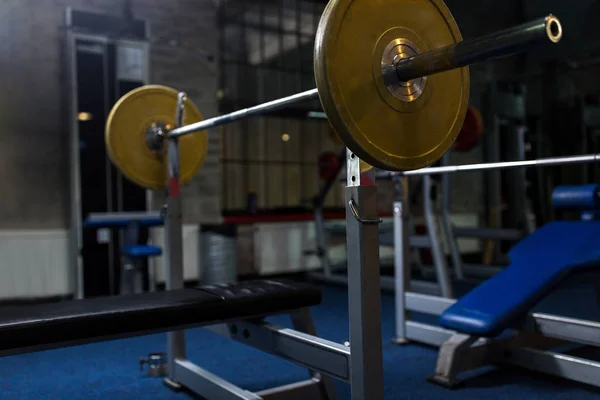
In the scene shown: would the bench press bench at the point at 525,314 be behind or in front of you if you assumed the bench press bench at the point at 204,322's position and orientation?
behind

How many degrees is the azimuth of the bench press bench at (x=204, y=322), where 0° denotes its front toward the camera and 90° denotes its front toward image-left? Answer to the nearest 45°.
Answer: approximately 45°

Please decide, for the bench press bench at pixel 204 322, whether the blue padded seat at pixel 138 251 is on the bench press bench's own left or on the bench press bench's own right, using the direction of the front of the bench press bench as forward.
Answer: on the bench press bench's own right

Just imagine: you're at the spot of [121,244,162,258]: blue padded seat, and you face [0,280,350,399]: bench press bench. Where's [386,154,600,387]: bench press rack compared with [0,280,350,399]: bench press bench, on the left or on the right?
left

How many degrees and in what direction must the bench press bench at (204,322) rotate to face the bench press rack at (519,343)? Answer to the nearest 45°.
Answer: approximately 135° to its left
